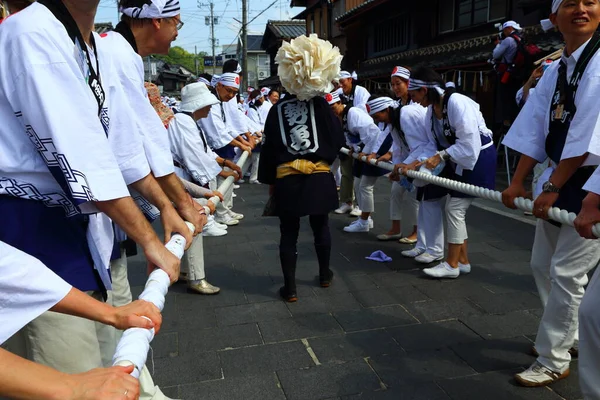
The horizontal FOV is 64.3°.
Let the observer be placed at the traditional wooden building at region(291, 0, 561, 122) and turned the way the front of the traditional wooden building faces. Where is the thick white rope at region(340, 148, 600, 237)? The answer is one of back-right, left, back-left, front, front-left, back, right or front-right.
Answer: front-left

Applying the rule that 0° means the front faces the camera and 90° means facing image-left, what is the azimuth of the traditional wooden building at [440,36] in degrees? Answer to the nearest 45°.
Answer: approximately 45°
